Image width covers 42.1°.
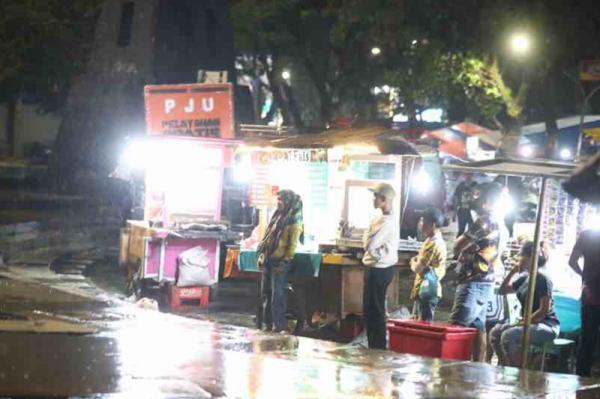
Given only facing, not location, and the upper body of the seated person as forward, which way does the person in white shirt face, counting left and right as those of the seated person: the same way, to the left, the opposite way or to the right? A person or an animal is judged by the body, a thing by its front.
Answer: the same way

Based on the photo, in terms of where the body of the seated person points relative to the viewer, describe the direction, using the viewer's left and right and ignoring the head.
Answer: facing to the left of the viewer

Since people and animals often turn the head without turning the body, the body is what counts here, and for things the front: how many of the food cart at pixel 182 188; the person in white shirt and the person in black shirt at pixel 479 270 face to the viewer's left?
2

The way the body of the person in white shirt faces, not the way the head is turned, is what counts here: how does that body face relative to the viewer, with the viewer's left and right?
facing to the left of the viewer

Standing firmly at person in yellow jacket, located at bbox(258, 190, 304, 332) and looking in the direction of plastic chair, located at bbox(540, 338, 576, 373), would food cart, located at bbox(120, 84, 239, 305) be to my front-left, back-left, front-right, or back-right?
back-left

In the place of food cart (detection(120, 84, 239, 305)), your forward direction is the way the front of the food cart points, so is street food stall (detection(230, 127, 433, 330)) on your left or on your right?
on your left

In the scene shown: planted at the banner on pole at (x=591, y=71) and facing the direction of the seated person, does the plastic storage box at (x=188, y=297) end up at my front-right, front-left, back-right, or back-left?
front-right

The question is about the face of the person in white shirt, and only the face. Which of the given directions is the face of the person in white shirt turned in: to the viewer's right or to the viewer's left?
to the viewer's left

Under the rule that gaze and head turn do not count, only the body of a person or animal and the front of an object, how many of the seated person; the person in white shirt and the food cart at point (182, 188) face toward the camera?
1

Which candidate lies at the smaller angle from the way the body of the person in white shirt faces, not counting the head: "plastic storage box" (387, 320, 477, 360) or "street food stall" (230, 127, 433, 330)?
the street food stall

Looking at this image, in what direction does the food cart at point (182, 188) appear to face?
toward the camera

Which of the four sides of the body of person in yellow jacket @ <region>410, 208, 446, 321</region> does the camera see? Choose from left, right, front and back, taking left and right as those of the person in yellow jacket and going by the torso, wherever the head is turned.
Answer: left

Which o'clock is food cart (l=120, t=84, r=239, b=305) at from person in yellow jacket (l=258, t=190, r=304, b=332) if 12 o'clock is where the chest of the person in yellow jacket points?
The food cart is roughly at 2 o'clock from the person in yellow jacket.

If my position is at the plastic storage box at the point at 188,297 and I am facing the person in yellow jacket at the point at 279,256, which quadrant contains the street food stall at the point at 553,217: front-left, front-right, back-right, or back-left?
front-left

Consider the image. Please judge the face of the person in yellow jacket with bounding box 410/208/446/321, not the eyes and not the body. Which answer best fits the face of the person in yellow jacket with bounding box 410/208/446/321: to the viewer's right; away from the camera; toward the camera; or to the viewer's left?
to the viewer's left
